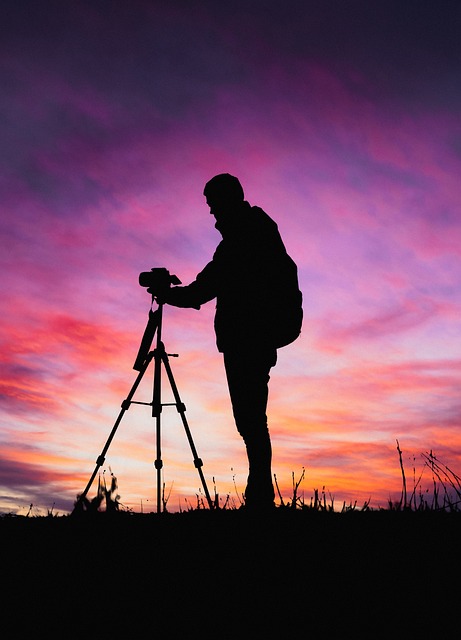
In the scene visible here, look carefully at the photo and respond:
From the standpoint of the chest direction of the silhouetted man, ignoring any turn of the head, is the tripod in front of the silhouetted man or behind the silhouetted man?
in front

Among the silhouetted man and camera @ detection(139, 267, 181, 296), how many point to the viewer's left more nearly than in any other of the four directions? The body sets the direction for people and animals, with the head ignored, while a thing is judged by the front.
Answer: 2

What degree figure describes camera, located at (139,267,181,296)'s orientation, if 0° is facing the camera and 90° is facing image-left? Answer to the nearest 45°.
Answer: approximately 90°

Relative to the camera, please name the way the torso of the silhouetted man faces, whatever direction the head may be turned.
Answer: to the viewer's left

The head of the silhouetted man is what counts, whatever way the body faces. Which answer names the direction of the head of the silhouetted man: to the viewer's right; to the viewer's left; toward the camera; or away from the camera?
to the viewer's left

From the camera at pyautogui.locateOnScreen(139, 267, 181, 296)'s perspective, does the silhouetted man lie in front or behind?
behind
